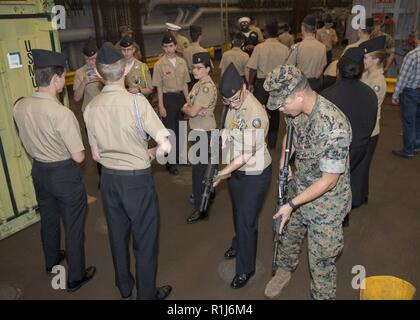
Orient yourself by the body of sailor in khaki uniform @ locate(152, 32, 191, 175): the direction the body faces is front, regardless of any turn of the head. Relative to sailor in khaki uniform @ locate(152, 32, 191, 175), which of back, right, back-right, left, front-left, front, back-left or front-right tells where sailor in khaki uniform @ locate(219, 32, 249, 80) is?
back-left

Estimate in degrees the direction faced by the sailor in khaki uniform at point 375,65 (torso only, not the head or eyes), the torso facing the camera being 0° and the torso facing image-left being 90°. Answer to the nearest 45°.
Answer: approximately 90°

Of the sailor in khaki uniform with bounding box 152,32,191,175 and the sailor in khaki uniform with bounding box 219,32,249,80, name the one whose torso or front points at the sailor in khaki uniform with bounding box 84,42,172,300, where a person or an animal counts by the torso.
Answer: the sailor in khaki uniform with bounding box 152,32,191,175

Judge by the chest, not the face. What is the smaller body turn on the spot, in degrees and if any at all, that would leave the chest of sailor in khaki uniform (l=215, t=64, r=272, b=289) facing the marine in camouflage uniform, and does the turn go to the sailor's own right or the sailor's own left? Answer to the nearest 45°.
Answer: approximately 90° to the sailor's own left

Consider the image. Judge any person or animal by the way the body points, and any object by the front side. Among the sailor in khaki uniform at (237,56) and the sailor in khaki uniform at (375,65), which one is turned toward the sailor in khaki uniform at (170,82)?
the sailor in khaki uniform at (375,65)

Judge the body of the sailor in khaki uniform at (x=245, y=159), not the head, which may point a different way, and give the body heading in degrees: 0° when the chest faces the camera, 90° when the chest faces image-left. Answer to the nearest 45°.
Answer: approximately 45°
